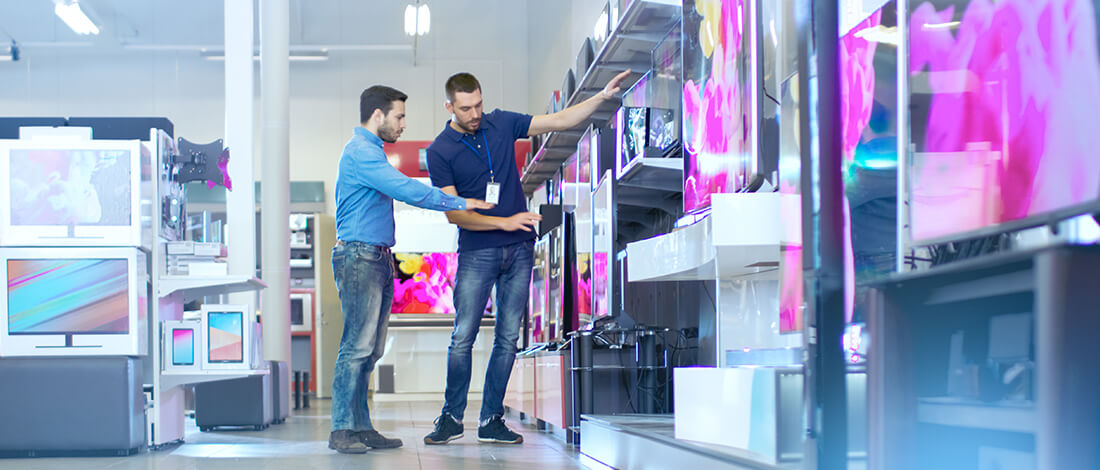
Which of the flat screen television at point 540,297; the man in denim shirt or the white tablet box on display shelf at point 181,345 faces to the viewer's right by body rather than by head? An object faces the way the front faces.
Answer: the man in denim shirt

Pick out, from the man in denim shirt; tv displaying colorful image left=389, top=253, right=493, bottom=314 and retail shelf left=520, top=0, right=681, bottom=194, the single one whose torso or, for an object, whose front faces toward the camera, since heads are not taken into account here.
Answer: the tv displaying colorful image

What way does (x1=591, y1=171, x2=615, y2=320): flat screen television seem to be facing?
to the viewer's left

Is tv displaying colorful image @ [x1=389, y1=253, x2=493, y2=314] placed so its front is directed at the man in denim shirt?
yes

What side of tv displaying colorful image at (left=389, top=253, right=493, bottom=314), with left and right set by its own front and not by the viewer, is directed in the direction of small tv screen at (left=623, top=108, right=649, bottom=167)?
front

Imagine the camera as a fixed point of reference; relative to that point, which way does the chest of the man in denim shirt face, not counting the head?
to the viewer's right

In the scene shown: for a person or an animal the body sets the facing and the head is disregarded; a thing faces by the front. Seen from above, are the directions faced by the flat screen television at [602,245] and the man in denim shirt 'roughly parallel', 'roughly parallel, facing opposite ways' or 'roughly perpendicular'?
roughly parallel, facing opposite ways

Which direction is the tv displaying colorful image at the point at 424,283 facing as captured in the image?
toward the camera

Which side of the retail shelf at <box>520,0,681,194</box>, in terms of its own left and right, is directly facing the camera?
left

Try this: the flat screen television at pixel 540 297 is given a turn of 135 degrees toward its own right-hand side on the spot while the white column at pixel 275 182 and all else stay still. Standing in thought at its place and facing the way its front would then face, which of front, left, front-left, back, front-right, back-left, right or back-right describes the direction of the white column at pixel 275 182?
left

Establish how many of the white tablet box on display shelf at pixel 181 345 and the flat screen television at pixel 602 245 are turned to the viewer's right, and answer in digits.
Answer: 0

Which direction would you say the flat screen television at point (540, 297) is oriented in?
to the viewer's left

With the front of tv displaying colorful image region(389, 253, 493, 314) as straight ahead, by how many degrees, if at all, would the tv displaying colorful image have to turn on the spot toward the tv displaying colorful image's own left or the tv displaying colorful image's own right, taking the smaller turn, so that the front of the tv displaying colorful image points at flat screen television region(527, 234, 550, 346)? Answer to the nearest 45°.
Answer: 0° — it already faces it

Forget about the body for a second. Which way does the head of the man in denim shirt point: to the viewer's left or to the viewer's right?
to the viewer's right

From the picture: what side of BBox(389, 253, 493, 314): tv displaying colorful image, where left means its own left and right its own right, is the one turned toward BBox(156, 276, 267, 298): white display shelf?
front

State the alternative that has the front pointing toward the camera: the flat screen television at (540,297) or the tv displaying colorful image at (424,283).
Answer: the tv displaying colorful image

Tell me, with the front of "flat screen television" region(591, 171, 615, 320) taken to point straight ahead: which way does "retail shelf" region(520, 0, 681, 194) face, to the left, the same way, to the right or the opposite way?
the same way

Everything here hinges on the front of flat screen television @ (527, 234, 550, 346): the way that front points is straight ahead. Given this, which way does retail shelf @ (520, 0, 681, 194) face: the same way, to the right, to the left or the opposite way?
the same way
